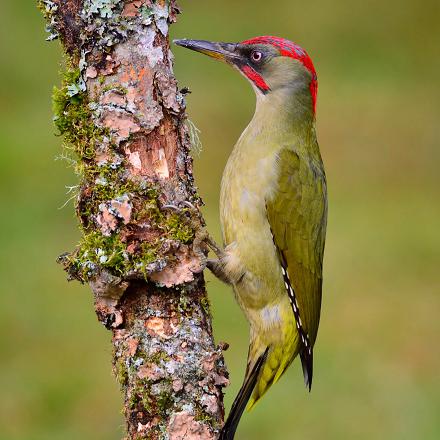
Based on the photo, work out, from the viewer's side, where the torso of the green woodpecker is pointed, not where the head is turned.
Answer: to the viewer's left
